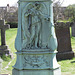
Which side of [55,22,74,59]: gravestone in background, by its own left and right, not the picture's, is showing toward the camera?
front

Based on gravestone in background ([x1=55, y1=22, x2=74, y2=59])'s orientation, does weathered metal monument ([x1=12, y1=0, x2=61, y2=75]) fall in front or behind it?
in front
